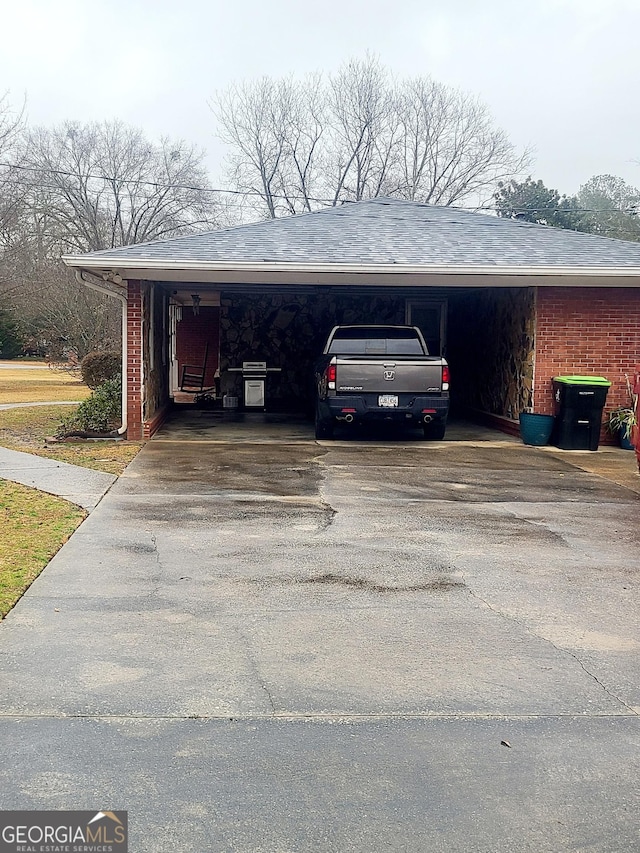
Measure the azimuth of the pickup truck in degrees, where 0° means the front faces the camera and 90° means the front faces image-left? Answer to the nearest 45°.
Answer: approximately 180°

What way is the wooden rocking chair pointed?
to the viewer's left

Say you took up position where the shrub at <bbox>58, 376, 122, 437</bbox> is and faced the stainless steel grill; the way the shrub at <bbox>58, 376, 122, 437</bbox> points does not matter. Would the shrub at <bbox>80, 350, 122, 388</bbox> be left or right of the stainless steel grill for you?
left

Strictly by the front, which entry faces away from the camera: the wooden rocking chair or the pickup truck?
the pickup truck

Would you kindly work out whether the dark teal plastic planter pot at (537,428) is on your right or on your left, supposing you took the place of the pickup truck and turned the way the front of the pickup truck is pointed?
on your right

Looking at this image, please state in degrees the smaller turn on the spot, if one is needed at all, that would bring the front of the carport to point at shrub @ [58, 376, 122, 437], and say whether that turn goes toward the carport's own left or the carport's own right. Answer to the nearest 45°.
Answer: approximately 90° to the carport's own right

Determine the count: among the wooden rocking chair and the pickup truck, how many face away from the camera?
1

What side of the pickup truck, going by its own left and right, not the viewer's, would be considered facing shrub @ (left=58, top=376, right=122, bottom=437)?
left

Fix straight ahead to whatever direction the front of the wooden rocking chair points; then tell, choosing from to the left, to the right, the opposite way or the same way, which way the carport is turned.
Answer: to the left
